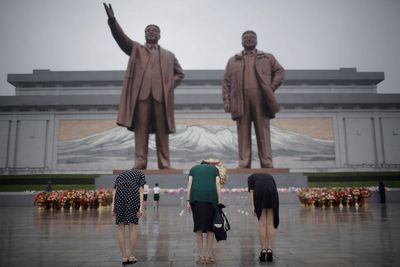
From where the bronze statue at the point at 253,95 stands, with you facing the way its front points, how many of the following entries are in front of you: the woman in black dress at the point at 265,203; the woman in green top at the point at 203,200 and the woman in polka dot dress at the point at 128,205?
3

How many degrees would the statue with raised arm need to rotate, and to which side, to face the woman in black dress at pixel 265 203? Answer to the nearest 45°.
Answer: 0° — it already faces them

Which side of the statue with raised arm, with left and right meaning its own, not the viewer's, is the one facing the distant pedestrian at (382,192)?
left

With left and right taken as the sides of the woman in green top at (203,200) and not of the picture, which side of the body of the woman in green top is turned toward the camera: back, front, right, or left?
back

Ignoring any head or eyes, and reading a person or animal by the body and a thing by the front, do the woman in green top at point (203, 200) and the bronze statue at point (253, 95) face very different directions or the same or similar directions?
very different directions

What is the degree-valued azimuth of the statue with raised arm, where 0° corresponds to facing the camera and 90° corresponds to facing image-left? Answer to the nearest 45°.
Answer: approximately 0°

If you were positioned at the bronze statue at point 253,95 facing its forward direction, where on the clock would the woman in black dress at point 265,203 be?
The woman in black dress is roughly at 12 o'clock from the bronze statue.

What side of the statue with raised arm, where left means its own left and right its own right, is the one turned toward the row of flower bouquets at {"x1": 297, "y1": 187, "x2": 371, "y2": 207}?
front

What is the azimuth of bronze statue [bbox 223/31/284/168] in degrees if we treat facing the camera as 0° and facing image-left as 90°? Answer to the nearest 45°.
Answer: approximately 0°
